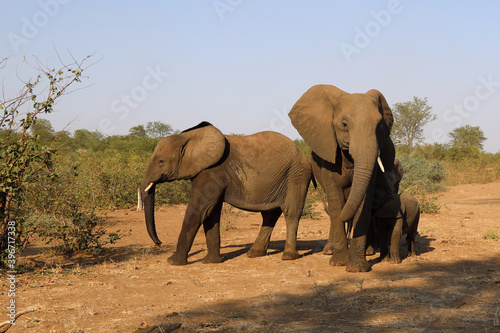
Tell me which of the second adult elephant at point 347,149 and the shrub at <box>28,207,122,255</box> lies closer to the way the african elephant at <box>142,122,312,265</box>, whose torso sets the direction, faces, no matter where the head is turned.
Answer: the shrub

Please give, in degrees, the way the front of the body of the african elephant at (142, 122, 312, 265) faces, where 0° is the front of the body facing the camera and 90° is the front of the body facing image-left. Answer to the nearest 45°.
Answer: approximately 90°

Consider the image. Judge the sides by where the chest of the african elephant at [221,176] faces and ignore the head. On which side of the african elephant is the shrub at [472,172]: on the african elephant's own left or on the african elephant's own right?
on the african elephant's own right

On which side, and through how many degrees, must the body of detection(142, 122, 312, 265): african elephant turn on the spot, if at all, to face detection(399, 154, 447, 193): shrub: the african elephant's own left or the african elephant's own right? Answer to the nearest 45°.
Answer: approximately 135° to the african elephant's own right

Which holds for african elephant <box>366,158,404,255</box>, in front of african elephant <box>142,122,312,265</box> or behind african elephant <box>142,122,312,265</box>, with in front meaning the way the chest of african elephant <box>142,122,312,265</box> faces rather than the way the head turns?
behind

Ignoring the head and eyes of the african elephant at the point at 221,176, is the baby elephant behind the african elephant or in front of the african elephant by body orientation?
behind

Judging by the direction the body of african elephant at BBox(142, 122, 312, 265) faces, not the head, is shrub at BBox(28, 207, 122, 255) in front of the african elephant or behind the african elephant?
in front
